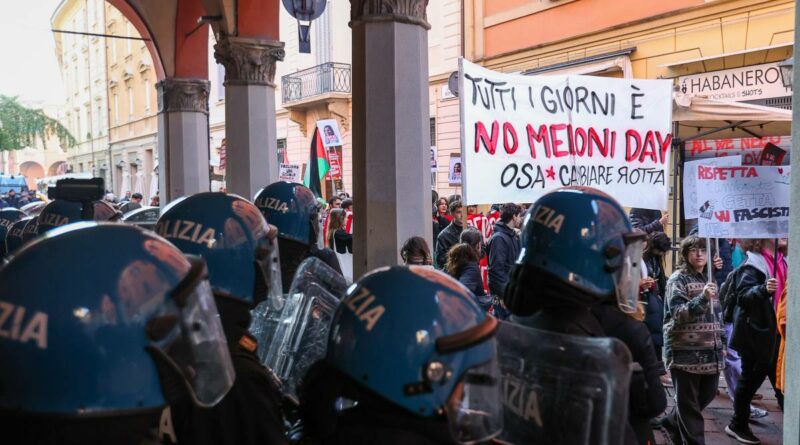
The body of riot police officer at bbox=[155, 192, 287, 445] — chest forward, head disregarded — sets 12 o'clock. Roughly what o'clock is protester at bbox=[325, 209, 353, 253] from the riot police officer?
The protester is roughly at 11 o'clock from the riot police officer.

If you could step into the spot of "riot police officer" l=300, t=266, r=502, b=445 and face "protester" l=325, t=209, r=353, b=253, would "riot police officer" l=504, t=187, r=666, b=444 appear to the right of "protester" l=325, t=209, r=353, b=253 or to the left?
right

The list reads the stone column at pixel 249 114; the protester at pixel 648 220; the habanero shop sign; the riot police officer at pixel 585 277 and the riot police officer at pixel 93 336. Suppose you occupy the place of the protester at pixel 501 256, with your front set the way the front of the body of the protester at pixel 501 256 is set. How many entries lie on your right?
2

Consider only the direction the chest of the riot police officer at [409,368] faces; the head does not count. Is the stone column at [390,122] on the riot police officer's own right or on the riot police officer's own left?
on the riot police officer's own left

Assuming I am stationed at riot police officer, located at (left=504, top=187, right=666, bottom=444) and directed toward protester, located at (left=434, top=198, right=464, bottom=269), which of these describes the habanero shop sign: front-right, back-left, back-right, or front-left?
front-right

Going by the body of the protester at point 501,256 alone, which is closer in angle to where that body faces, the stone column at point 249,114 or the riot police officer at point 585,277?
the riot police officer

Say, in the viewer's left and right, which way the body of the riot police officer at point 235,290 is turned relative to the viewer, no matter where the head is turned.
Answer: facing away from the viewer and to the right of the viewer

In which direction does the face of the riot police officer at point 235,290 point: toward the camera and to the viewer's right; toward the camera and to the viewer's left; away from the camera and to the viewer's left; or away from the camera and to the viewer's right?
away from the camera and to the viewer's right

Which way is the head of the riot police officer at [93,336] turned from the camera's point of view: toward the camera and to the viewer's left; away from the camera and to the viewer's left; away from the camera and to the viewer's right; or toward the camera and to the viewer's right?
away from the camera and to the viewer's right
